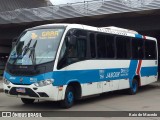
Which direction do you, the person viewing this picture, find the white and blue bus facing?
facing the viewer and to the left of the viewer
